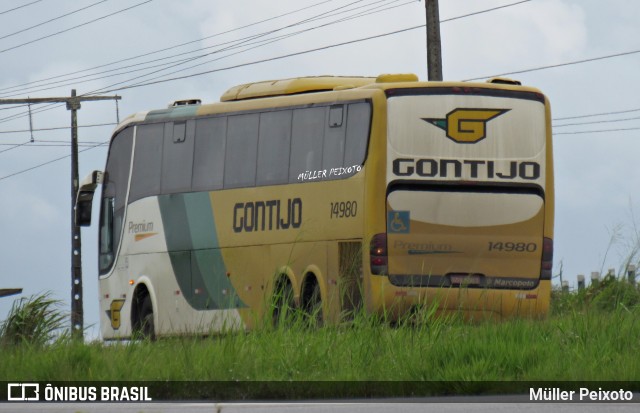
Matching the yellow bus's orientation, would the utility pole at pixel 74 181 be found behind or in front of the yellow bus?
in front

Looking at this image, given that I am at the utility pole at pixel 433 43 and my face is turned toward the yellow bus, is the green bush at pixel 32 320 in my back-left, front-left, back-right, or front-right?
front-right

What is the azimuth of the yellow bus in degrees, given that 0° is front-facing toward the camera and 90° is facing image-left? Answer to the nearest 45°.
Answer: approximately 135°

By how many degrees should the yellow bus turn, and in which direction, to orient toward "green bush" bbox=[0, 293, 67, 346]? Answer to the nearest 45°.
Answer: approximately 45° to its left

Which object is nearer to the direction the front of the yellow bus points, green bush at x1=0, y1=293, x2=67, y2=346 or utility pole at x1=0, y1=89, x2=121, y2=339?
the utility pole

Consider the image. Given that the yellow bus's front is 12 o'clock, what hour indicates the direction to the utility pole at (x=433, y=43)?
The utility pole is roughly at 2 o'clock from the yellow bus.
